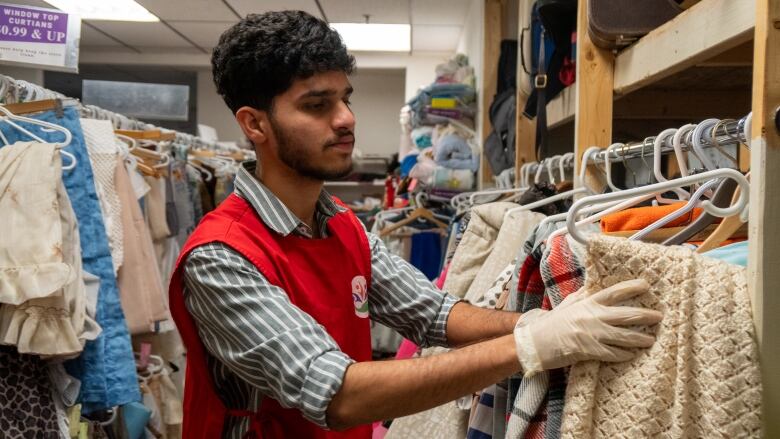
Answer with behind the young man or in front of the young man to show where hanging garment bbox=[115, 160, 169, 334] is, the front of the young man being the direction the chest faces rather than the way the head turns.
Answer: behind

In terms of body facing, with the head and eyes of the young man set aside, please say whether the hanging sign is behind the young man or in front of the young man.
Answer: behind

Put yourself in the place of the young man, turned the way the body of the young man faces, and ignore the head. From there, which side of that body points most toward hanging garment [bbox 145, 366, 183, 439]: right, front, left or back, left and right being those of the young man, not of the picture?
back

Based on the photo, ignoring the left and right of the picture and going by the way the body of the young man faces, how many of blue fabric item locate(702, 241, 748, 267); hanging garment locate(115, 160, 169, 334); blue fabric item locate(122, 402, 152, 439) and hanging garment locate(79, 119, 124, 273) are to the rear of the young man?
3

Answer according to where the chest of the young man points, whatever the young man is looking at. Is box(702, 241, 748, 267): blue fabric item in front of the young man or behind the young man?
in front

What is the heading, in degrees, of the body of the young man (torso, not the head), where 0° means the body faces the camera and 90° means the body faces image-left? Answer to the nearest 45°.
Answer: approximately 315°

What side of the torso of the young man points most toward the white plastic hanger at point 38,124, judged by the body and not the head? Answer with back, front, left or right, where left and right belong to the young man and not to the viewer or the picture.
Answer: back

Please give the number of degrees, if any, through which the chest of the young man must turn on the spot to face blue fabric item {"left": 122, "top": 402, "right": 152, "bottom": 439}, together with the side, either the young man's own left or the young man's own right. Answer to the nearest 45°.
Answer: approximately 180°

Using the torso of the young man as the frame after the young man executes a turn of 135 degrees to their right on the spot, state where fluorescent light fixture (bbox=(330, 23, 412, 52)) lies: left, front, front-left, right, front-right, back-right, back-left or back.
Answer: right

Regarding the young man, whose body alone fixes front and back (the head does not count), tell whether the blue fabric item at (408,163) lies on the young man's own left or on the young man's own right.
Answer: on the young man's own left

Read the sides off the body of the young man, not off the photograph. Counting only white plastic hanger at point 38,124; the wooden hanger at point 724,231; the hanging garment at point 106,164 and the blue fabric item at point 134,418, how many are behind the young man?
3
